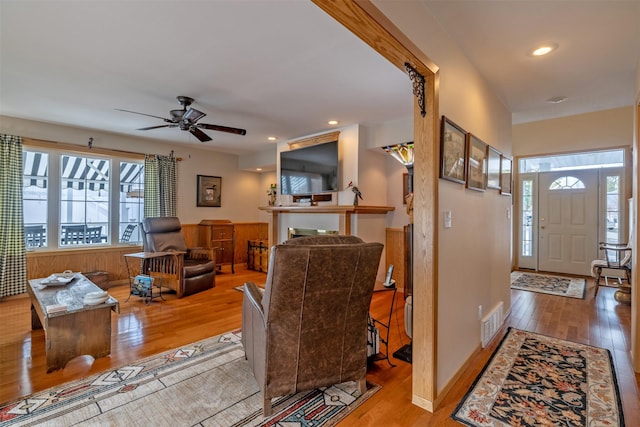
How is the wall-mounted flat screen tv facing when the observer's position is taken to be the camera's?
facing the viewer and to the left of the viewer

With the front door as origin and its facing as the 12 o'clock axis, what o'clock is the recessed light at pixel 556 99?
The recessed light is roughly at 12 o'clock from the front door.

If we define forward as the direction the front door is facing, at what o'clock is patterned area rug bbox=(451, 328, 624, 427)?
The patterned area rug is roughly at 12 o'clock from the front door.

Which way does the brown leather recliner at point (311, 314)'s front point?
away from the camera

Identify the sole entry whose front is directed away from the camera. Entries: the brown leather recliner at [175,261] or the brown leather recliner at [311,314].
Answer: the brown leather recliner at [311,314]

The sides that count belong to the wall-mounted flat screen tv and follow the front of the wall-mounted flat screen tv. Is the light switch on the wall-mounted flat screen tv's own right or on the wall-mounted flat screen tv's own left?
on the wall-mounted flat screen tv's own left

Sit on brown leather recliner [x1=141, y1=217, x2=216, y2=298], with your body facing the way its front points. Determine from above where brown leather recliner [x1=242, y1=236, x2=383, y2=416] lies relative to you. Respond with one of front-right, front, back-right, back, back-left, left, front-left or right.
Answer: front-right

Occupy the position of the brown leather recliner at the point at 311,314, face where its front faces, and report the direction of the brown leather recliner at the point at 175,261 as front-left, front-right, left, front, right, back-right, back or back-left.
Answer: front-left

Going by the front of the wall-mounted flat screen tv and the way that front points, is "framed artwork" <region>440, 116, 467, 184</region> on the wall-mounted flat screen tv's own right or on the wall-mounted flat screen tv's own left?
on the wall-mounted flat screen tv's own left

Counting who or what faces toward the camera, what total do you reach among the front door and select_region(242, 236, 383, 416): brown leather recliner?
1

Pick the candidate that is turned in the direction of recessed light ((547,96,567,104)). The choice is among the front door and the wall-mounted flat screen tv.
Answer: the front door

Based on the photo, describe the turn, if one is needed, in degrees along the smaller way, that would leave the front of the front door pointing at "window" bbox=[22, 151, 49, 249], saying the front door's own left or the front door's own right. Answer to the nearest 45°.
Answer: approximately 45° to the front door's own right

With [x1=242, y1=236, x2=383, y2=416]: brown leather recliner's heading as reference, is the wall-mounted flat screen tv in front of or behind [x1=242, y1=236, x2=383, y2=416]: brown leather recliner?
in front

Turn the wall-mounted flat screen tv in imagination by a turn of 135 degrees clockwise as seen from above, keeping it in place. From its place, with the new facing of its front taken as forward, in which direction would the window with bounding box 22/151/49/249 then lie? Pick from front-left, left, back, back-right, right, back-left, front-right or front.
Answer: left

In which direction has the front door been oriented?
toward the camera

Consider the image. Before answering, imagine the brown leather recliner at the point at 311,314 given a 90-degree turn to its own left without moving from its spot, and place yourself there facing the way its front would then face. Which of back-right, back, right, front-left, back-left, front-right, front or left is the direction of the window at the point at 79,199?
front-right

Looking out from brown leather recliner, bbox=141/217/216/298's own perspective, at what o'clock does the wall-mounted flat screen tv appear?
The wall-mounted flat screen tv is roughly at 11 o'clock from the brown leather recliner.
